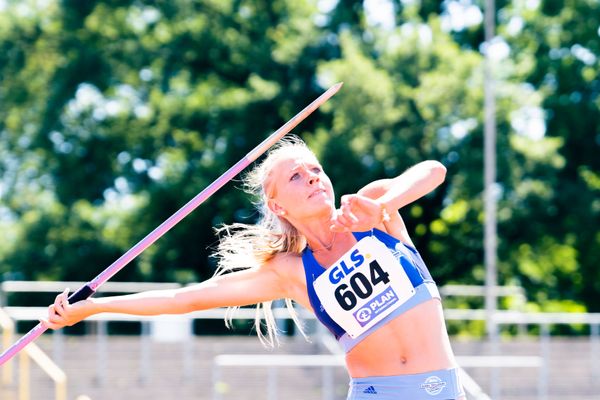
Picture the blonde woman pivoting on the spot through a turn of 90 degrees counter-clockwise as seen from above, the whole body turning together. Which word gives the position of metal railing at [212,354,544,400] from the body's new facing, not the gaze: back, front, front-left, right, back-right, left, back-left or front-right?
left

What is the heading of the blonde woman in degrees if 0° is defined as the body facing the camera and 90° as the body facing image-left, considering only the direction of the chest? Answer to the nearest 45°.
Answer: approximately 0°

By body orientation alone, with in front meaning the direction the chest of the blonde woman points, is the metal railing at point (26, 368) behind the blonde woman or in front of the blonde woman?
behind
